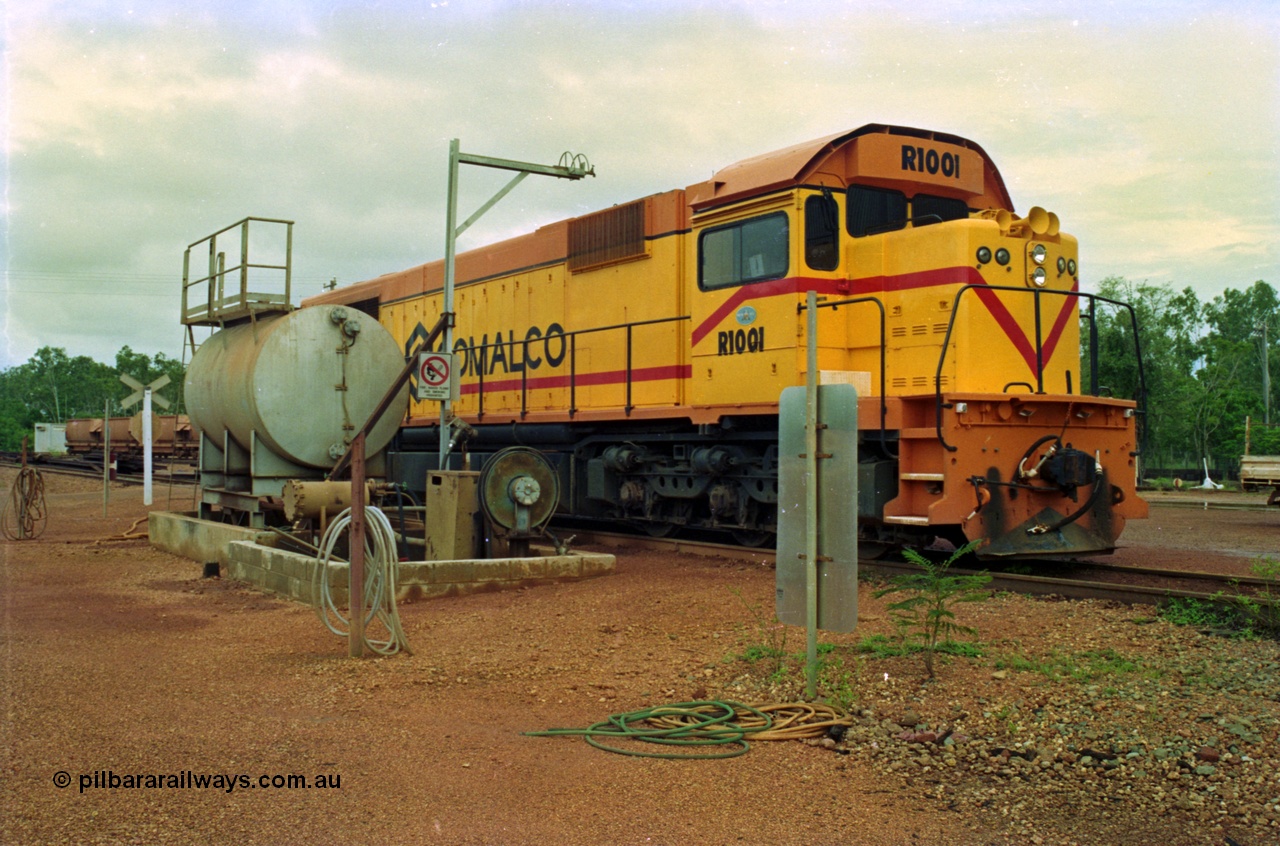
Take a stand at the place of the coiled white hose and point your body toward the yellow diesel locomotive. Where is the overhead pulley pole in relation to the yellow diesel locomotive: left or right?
left

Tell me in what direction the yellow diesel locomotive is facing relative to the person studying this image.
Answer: facing the viewer and to the right of the viewer

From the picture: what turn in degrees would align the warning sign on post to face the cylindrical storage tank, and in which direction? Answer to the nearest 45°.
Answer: approximately 135° to its right

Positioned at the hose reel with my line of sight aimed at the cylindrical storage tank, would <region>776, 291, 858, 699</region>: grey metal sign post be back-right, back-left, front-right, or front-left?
back-left

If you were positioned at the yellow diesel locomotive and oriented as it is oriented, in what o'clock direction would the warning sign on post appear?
The warning sign on post is roughly at 5 o'clock from the yellow diesel locomotive.

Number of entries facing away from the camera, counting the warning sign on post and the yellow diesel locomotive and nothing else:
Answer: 0

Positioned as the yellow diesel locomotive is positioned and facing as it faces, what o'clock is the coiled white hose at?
The coiled white hose is roughly at 3 o'clock from the yellow diesel locomotive.

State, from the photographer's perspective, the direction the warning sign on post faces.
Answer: facing the viewer

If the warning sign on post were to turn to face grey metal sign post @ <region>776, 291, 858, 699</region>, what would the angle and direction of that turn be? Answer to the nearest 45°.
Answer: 0° — it already faces it

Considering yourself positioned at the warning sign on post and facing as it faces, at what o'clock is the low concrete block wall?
The low concrete block wall is roughly at 12 o'clock from the warning sign on post.

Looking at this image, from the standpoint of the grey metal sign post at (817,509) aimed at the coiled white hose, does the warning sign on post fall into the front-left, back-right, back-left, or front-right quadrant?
front-right

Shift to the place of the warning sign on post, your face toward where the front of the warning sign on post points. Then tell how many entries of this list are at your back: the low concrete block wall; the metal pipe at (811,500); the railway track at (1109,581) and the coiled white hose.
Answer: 0

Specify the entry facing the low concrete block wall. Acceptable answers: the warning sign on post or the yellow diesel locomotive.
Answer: the warning sign on post

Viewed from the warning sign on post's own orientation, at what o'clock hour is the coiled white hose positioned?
The coiled white hose is roughly at 12 o'clock from the warning sign on post.

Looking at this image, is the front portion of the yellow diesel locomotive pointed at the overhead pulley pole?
no

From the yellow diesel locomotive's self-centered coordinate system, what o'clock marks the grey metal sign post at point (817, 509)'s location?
The grey metal sign post is roughly at 2 o'clock from the yellow diesel locomotive.

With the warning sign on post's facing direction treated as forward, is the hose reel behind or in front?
in front
